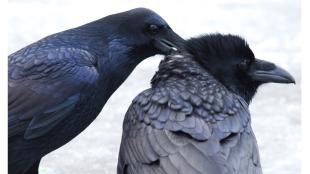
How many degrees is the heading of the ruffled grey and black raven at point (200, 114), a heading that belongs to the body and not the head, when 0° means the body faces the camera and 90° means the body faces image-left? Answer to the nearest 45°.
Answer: approximately 225°

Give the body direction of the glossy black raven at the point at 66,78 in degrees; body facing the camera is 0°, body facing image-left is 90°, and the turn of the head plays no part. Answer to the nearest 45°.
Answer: approximately 270°

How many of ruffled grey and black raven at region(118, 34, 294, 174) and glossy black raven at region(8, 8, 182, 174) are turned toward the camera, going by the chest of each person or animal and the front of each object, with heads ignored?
0

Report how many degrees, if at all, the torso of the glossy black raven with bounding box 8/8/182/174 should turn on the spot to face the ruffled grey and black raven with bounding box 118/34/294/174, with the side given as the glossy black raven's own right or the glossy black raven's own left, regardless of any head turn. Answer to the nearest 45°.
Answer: approximately 45° to the glossy black raven's own right
